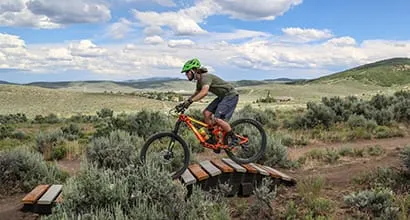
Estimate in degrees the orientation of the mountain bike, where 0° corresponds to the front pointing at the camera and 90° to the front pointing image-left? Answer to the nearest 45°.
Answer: approximately 90°

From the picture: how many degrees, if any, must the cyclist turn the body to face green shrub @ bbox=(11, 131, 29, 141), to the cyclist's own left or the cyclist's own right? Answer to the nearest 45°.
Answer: approximately 45° to the cyclist's own right

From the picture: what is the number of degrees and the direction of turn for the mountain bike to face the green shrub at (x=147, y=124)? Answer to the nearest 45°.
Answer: approximately 90° to its right

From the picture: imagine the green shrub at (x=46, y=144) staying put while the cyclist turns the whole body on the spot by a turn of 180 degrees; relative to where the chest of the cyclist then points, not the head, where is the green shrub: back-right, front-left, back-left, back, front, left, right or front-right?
back-left

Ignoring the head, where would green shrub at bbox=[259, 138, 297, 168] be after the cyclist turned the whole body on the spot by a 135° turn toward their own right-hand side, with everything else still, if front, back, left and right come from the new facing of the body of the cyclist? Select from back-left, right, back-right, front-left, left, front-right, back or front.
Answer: front

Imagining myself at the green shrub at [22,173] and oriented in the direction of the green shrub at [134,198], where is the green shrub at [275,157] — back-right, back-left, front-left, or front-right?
front-left

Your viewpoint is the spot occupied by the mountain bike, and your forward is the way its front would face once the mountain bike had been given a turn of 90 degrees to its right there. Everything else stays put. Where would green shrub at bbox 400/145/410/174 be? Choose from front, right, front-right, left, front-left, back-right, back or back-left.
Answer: right

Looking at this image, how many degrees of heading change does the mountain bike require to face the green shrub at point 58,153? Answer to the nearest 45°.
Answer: approximately 45° to its right
